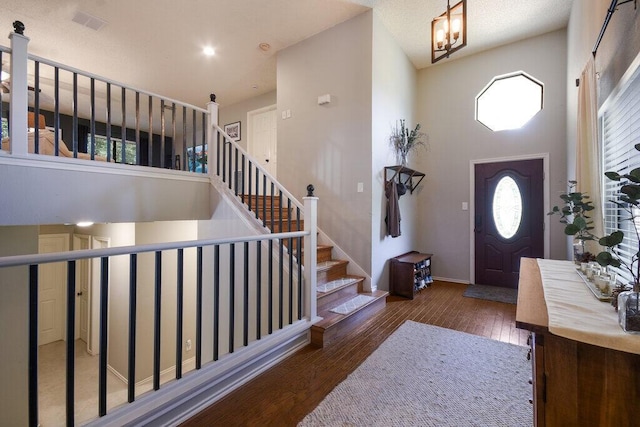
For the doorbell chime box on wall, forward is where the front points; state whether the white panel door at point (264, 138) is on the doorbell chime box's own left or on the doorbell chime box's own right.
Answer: on the doorbell chime box's own right

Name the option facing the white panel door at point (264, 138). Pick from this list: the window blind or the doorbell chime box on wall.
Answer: the window blind

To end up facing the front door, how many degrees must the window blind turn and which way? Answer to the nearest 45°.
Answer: approximately 45° to its right

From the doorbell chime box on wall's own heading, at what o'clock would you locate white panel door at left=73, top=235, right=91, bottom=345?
The white panel door is roughly at 2 o'clock from the doorbell chime box on wall.

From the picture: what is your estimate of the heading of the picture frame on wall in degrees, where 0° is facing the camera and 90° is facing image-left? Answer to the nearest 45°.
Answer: approximately 45°

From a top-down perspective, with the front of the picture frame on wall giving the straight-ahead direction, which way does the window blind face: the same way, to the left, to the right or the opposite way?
to the right

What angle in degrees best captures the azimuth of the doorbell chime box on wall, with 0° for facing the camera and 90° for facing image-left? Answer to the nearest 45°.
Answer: approximately 45°

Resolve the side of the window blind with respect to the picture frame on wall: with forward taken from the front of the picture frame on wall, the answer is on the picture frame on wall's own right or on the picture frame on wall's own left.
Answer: on the picture frame on wall's own left

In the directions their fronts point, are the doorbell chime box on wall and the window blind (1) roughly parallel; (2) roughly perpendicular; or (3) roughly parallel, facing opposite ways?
roughly perpendicular

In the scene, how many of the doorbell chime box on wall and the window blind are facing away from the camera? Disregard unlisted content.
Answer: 0

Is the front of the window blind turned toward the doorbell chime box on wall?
yes

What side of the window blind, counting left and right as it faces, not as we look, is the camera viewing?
left
